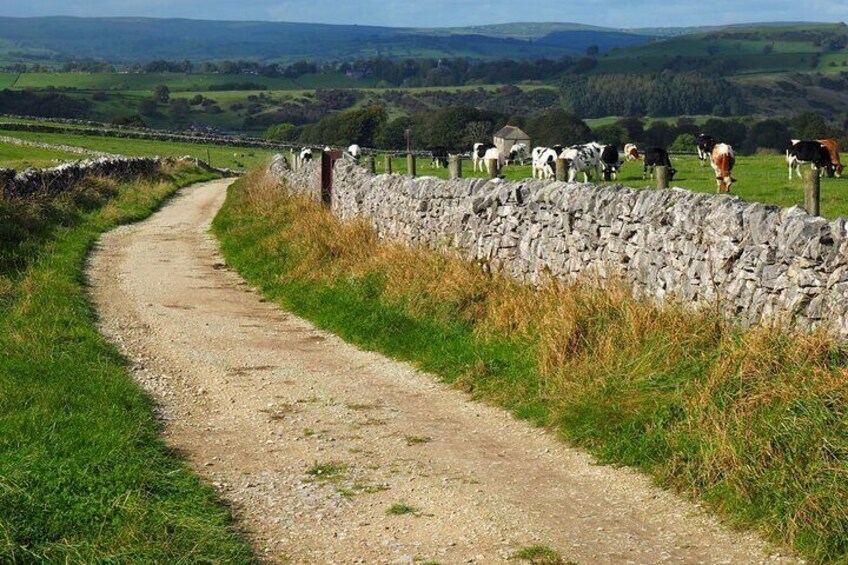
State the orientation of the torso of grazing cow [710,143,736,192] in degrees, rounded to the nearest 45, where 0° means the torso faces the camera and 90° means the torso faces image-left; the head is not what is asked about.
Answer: approximately 0°

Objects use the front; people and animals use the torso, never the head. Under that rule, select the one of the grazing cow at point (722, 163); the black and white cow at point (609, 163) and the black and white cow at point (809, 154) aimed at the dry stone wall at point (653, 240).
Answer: the grazing cow

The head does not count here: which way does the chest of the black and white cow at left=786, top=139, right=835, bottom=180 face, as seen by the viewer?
to the viewer's right

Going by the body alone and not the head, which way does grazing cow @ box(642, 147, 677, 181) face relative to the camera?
to the viewer's right

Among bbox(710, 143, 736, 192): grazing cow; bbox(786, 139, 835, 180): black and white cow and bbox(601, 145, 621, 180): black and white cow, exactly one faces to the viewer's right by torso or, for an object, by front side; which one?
bbox(786, 139, 835, 180): black and white cow

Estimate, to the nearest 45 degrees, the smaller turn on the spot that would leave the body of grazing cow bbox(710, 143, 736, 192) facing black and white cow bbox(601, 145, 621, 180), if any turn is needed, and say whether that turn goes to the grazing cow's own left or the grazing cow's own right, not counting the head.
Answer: approximately 135° to the grazing cow's own right
